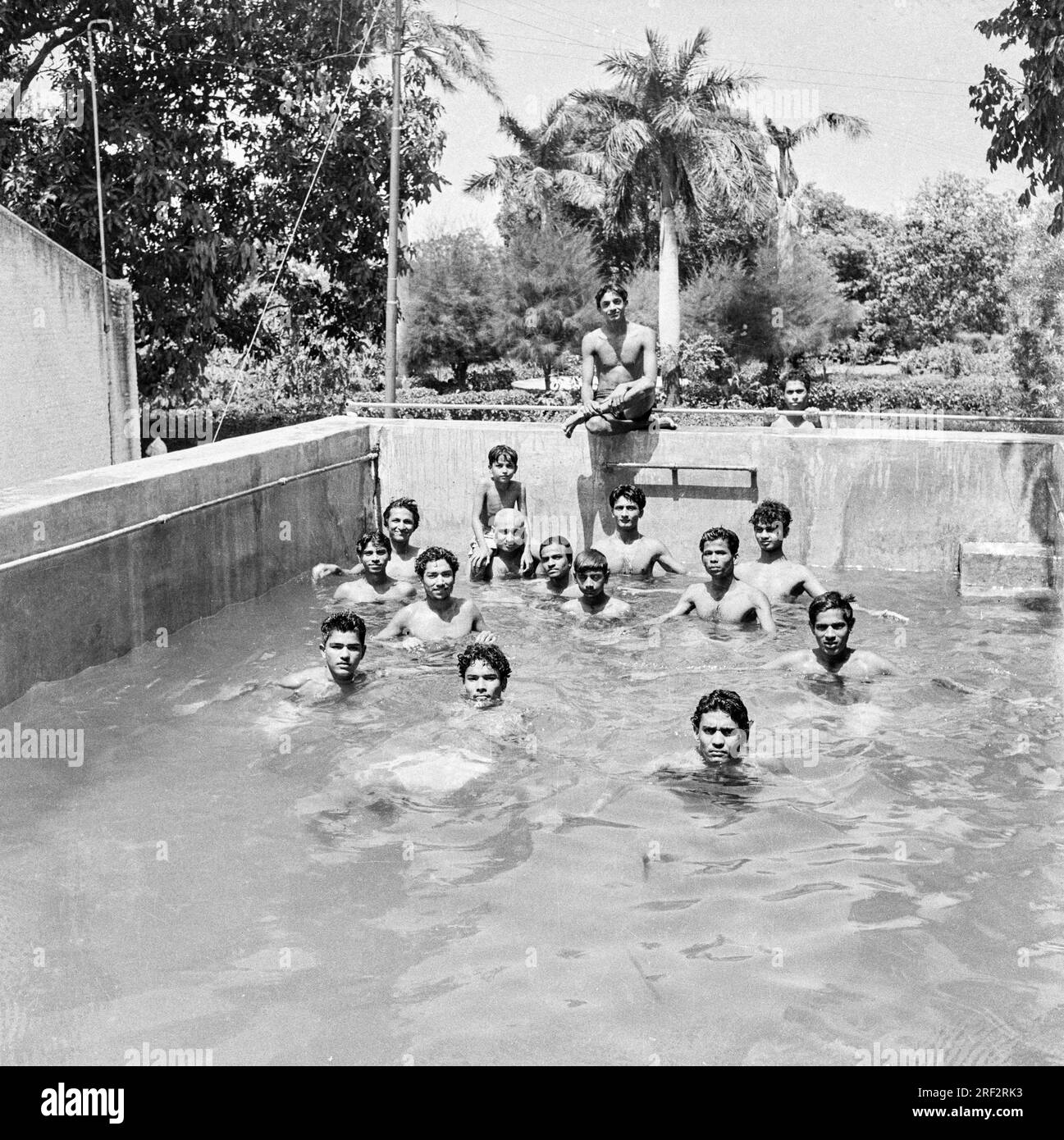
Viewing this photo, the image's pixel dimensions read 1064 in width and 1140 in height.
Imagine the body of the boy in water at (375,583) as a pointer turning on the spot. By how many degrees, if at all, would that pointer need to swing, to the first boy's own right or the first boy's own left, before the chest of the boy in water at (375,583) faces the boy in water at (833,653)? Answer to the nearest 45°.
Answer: approximately 45° to the first boy's own left

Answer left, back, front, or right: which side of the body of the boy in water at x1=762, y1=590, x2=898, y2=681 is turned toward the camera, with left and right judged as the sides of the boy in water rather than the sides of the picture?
front

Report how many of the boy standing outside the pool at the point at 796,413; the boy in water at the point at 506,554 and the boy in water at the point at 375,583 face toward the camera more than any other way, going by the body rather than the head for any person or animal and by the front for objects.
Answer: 3

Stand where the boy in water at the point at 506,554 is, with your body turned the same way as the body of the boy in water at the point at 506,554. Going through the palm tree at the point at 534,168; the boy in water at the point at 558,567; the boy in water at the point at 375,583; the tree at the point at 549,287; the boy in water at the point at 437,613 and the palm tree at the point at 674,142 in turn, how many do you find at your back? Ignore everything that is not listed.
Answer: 3

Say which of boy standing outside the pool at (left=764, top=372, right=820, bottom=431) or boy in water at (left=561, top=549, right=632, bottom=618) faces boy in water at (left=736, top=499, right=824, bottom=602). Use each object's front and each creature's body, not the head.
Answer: boy standing outside the pool at (left=764, top=372, right=820, bottom=431)

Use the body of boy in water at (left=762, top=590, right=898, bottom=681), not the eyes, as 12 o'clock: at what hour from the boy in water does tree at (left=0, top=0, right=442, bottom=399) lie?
The tree is roughly at 5 o'clock from the boy in water.

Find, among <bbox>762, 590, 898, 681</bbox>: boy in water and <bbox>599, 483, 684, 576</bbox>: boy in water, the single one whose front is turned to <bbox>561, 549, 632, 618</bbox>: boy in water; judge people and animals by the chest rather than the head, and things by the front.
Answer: <bbox>599, 483, 684, 576</bbox>: boy in water

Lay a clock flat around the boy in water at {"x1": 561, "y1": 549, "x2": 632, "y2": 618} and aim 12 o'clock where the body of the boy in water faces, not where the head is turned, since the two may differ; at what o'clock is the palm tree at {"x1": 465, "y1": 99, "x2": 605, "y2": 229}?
The palm tree is roughly at 6 o'clock from the boy in water.

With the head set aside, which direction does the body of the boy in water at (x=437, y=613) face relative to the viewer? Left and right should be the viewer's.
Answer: facing the viewer

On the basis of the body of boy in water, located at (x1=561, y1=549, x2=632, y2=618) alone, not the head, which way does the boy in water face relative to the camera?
toward the camera

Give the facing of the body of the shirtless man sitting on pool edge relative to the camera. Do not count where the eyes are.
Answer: toward the camera
